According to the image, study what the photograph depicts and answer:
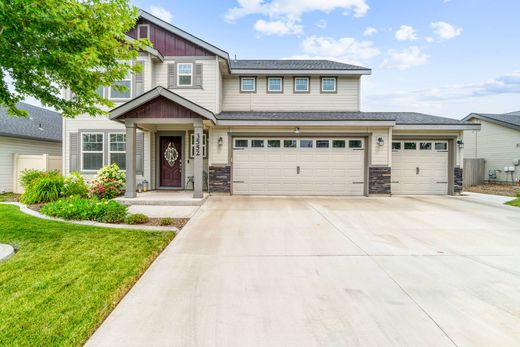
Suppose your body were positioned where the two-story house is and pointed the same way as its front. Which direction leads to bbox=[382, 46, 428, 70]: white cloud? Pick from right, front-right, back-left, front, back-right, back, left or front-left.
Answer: back-left

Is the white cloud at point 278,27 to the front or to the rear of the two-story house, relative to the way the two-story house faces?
to the rear

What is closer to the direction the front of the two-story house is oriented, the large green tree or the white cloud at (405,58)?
the large green tree

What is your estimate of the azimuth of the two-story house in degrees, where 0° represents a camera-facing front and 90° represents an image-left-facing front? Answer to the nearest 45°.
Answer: approximately 0°

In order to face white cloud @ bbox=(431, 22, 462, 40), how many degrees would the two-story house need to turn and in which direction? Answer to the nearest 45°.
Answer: approximately 135° to its left

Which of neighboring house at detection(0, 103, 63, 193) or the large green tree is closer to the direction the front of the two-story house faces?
the large green tree

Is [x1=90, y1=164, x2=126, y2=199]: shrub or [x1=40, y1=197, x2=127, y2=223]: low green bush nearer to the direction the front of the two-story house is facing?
the low green bush

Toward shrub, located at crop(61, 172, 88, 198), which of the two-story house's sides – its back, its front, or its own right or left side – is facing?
right
